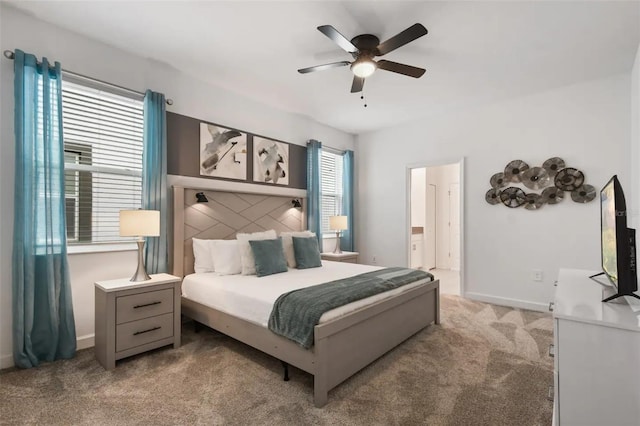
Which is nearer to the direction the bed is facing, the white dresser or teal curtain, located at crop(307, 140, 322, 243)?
the white dresser

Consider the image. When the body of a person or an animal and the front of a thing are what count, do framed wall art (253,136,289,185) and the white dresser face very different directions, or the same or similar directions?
very different directions

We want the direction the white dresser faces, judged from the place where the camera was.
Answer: facing to the left of the viewer

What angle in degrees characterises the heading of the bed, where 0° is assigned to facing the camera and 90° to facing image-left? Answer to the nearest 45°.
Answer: approximately 315°

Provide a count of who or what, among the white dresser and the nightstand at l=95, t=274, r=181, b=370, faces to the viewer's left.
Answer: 1
